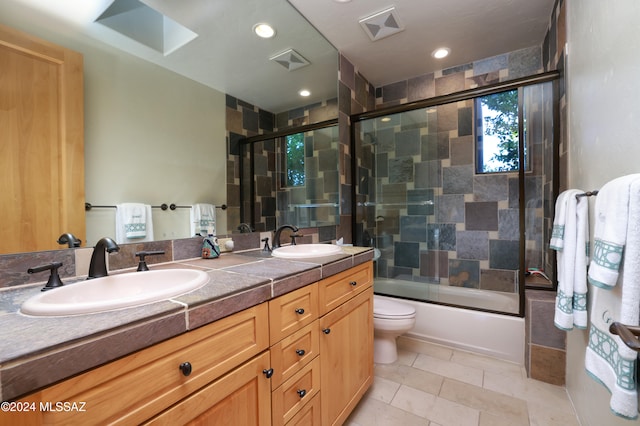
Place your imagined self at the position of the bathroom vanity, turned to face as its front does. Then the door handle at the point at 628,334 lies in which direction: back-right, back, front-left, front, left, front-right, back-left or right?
front

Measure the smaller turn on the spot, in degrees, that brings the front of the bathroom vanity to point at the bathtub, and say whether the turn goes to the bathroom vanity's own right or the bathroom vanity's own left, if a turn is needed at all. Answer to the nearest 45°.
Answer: approximately 45° to the bathroom vanity's own left

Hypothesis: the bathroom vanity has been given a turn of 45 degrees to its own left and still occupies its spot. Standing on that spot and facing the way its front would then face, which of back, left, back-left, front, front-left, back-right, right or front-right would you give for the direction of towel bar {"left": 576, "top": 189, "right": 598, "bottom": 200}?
front

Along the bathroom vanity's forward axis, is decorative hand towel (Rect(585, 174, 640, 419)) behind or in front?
in front

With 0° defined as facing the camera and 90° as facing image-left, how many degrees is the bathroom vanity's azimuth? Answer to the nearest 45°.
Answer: approximately 315°

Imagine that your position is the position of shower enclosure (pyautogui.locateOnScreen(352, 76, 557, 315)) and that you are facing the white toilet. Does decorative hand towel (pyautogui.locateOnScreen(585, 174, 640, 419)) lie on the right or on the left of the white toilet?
left

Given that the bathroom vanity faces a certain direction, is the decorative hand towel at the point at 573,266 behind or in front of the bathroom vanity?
in front

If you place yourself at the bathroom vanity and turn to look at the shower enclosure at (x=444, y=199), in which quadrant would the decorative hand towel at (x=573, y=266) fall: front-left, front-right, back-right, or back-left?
front-right

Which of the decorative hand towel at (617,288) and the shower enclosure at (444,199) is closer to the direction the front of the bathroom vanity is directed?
the decorative hand towel

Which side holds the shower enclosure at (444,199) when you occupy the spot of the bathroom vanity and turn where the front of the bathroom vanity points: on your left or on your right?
on your left

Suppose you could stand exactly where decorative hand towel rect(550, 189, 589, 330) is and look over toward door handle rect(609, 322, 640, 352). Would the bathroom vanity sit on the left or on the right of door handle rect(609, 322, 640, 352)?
right

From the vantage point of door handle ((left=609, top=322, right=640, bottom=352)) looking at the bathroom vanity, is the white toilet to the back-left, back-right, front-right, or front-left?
front-right

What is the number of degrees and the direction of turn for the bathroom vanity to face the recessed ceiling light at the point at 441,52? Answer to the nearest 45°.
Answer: approximately 90° to its left

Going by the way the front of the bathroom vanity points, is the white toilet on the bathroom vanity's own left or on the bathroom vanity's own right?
on the bathroom vanity's own left

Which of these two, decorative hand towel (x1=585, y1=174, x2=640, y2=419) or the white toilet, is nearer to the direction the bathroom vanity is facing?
the decorative hand towel

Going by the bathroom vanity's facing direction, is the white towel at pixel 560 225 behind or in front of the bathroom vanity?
in front
